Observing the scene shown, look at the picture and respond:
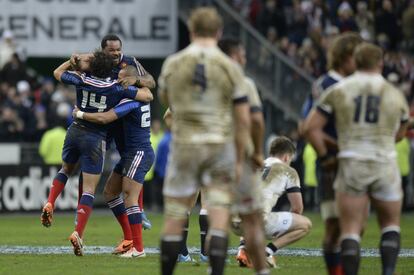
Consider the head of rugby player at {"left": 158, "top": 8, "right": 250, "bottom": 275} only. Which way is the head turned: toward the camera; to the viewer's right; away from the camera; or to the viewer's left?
away from the camera

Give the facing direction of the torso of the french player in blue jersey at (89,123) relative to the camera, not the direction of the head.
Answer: away from the camera

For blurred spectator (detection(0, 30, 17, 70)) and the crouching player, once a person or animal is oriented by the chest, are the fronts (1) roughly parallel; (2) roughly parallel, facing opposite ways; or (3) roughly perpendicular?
roughly perpendicular

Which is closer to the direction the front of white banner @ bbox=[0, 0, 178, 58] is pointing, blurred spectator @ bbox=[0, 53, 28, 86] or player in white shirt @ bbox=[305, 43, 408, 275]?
the player in white shirt

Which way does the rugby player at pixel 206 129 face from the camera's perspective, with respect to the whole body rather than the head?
away from the camera

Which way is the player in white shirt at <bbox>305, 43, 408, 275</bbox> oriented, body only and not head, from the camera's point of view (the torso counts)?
away from the camera

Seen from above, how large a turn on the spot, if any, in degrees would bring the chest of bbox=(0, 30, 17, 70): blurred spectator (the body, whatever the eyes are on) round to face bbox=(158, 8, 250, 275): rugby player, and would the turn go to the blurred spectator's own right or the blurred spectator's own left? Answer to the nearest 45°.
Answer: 0° — they already face them

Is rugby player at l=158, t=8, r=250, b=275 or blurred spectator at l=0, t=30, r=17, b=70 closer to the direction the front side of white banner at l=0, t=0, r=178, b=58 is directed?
the rugby player

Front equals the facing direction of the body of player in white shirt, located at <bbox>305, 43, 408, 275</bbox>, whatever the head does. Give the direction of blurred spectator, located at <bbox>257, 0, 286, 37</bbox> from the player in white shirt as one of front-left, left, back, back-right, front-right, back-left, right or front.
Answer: front

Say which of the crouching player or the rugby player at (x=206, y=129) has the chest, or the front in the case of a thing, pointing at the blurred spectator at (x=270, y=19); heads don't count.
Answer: the rugby player

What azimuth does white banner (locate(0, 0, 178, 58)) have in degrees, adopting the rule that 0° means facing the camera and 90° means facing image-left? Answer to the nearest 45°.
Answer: approximately 0°

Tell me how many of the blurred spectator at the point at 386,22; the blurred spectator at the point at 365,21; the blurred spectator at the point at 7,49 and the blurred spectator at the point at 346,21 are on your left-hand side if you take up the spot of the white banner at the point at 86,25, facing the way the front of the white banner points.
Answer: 3
